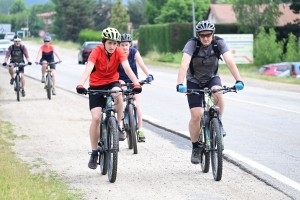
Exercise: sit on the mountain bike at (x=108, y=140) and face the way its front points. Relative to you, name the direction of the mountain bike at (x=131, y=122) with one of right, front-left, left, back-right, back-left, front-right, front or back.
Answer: back

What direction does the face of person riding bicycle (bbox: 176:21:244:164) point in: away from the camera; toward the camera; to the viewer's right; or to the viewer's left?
toward the camera

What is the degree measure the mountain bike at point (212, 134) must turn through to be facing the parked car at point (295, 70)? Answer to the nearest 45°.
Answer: approximately 180°

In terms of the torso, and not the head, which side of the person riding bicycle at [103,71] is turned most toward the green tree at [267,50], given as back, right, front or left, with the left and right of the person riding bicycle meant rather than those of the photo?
back

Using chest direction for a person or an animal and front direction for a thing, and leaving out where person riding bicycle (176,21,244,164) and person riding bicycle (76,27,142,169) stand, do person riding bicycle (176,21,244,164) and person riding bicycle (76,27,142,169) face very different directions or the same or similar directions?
same or similar directions

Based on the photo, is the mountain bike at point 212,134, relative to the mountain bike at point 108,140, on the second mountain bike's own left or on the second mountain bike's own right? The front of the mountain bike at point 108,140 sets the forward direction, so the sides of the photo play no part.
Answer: on the second mountain bike's own left

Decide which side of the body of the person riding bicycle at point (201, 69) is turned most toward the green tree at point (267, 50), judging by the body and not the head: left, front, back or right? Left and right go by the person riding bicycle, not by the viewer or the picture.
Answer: back

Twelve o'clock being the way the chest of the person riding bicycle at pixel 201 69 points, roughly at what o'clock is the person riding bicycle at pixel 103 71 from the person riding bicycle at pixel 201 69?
the person riding bicycle at pixel 103 71 is roughly at 3 o'clock from the person riding bicycle at pixel 201 69.

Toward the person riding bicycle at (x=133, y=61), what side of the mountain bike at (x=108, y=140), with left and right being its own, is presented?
back

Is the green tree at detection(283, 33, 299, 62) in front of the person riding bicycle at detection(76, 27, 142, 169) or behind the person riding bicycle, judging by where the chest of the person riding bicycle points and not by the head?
behind

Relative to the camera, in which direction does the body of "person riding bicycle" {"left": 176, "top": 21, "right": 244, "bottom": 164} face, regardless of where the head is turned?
toward the camera

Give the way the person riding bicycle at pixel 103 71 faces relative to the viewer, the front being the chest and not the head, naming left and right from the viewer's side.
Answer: facing the viewer

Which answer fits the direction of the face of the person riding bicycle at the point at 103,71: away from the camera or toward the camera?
toward the camera

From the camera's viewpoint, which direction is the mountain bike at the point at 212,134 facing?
toward the camera

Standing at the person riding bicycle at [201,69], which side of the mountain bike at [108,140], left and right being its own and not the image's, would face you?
left

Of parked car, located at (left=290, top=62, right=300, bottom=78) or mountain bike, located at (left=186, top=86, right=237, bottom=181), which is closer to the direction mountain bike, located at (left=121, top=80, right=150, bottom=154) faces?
the mountain bike
